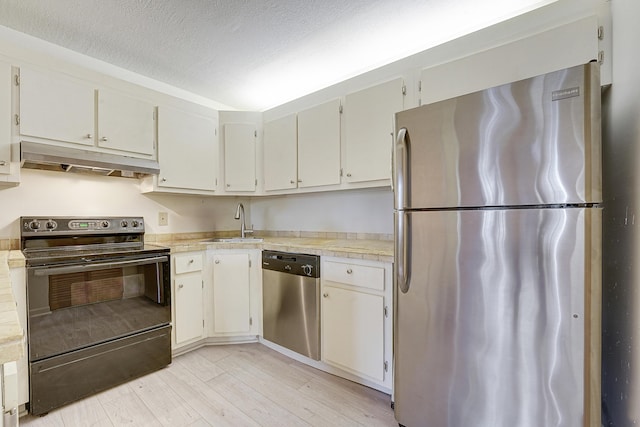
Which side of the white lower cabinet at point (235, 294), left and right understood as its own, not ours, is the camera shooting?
front

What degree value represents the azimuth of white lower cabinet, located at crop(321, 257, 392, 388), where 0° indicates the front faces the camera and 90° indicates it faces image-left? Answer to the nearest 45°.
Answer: approximately 45°

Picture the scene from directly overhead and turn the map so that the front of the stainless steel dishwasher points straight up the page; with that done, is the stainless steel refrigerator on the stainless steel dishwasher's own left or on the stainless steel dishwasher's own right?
on the stainless steel dishwasher's own left

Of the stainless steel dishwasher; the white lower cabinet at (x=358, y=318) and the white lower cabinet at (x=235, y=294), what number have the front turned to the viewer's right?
0

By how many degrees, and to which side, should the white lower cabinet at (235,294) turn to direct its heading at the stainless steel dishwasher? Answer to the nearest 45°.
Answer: approximately 45° to its left

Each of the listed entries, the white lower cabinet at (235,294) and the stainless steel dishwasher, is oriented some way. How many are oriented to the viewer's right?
0

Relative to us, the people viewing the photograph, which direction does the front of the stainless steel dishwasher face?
facing the viewer and to the left of the viewer

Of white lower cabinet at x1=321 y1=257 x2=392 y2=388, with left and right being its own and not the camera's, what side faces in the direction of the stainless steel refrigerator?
left

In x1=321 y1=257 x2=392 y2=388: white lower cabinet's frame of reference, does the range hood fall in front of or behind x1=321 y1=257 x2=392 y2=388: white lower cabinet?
in front

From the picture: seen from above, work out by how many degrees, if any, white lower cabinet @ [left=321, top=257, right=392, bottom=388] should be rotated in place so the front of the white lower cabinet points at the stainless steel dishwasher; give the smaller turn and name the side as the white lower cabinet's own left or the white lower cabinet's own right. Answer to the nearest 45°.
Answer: approximately 90° to the white lower cabinet's own right

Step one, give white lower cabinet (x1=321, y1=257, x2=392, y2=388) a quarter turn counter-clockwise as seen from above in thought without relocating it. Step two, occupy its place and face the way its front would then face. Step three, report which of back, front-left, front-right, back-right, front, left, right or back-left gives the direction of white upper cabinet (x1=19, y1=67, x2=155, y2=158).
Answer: back-right
